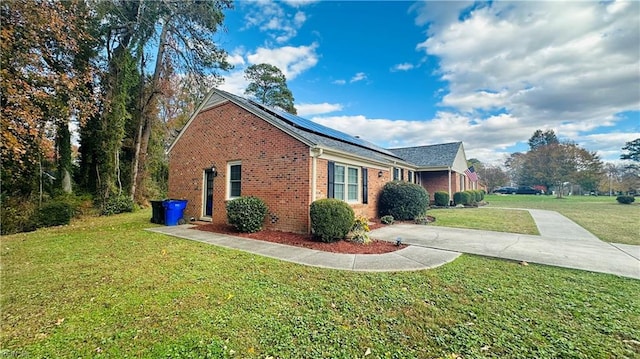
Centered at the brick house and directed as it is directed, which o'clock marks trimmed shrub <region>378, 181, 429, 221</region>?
The trimmed shrub is roughly at 10 o'clock from the brick house.

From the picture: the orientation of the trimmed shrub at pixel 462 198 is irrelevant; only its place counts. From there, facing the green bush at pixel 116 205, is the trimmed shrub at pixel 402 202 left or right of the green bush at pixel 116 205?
left

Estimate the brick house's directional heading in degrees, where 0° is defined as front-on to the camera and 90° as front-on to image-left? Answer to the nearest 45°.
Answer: approximately 315°

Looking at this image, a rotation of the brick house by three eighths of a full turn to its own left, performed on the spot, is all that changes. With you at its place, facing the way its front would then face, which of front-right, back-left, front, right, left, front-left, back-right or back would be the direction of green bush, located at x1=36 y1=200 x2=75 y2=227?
left

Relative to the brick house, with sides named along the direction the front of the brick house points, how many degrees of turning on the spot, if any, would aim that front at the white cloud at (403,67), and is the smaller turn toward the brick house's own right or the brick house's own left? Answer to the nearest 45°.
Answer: approximately 90° to the brick house's own left

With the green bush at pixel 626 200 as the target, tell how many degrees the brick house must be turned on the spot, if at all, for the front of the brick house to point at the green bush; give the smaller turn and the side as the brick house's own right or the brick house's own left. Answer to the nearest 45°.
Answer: approximately 90° to the brick house's own left

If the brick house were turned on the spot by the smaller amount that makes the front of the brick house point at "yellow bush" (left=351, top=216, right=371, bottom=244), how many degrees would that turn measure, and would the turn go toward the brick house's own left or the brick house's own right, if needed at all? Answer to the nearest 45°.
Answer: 0° — it already faces it

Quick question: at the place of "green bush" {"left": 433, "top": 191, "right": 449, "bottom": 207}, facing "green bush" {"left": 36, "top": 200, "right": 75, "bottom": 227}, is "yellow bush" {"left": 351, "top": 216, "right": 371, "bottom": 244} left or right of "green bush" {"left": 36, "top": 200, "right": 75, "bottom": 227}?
left

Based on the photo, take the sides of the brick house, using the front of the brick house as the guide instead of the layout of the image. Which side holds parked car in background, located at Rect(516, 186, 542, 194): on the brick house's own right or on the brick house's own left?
on the brick house's own left

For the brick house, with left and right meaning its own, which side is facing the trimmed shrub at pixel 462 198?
left

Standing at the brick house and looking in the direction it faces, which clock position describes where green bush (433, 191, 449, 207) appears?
The green bush is roughly at 9 o'clock from the brick house.
